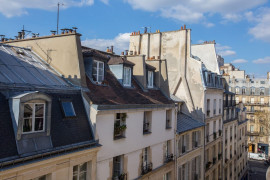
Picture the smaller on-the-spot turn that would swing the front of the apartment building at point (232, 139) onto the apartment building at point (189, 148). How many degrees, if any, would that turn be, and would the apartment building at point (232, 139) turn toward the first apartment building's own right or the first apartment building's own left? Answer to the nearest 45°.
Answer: approximately 45° to the first apartment building's own right

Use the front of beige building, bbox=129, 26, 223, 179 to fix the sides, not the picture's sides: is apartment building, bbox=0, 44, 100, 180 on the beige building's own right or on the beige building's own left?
on the beige building's own right

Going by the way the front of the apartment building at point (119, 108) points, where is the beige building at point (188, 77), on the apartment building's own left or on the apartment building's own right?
on the apartment building's own left

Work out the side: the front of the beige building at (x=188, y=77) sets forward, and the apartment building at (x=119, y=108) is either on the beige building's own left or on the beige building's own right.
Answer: on the beige building's own right

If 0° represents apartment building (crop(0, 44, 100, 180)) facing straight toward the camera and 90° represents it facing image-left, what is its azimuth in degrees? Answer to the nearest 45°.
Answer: approximately 315°
